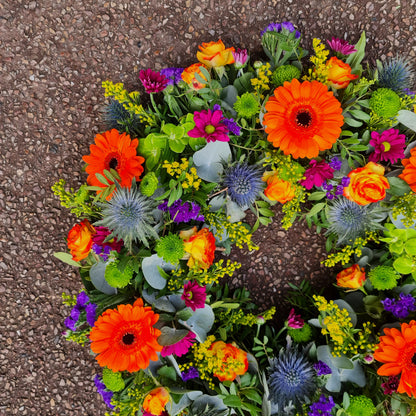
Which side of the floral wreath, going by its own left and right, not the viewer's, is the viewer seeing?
front
